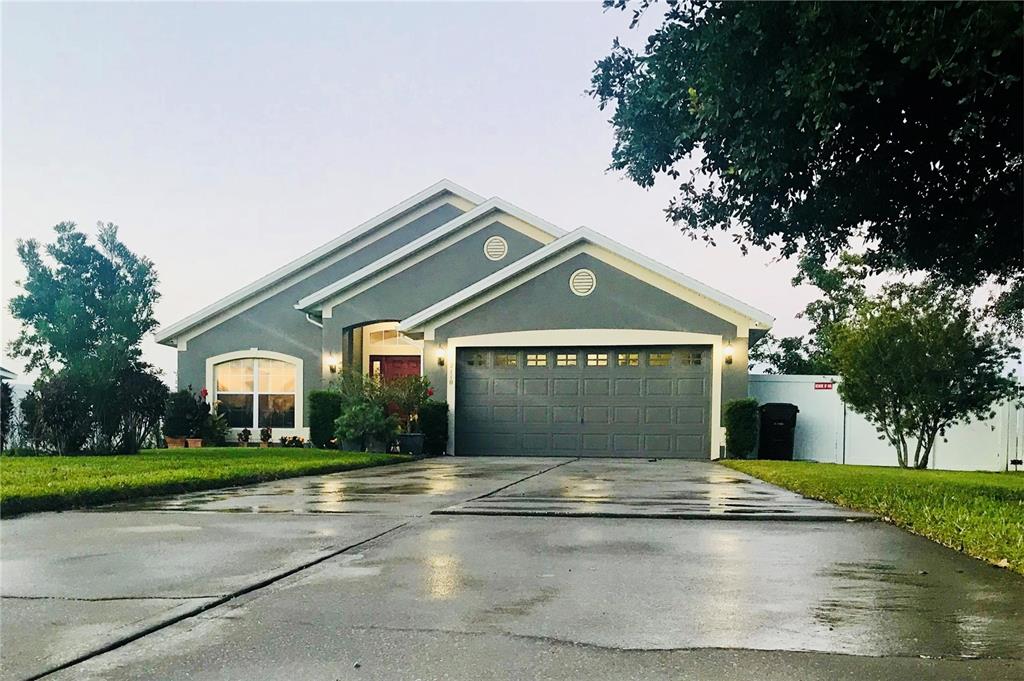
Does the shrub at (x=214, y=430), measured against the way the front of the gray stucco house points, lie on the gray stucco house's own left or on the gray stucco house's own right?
on the gray stucco house's own right

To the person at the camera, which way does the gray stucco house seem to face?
facing the viewer

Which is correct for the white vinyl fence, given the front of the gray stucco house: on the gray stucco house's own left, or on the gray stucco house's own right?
on the gray stucco house's own left

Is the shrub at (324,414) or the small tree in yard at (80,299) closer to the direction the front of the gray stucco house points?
the shrub

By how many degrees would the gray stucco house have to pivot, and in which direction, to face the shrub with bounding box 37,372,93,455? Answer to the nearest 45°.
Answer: approximately 45° to its right

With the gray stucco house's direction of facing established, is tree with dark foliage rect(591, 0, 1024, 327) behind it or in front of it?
in front

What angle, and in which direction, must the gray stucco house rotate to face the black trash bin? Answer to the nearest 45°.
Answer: approximately 90° to its left
